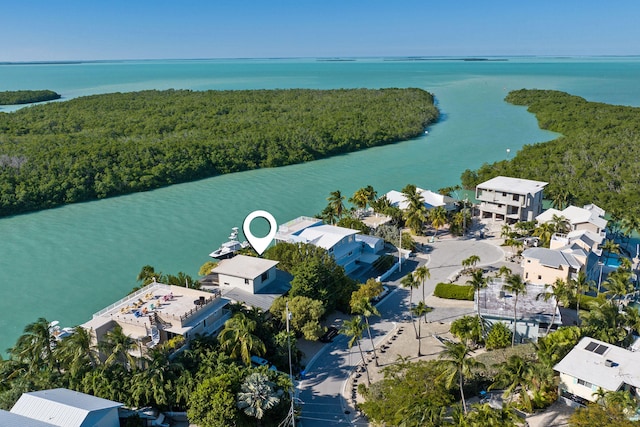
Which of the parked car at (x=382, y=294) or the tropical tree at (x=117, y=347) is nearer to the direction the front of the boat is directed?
the tropical tree

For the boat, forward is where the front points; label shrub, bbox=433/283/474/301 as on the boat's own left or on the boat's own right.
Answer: on the boat's own left
